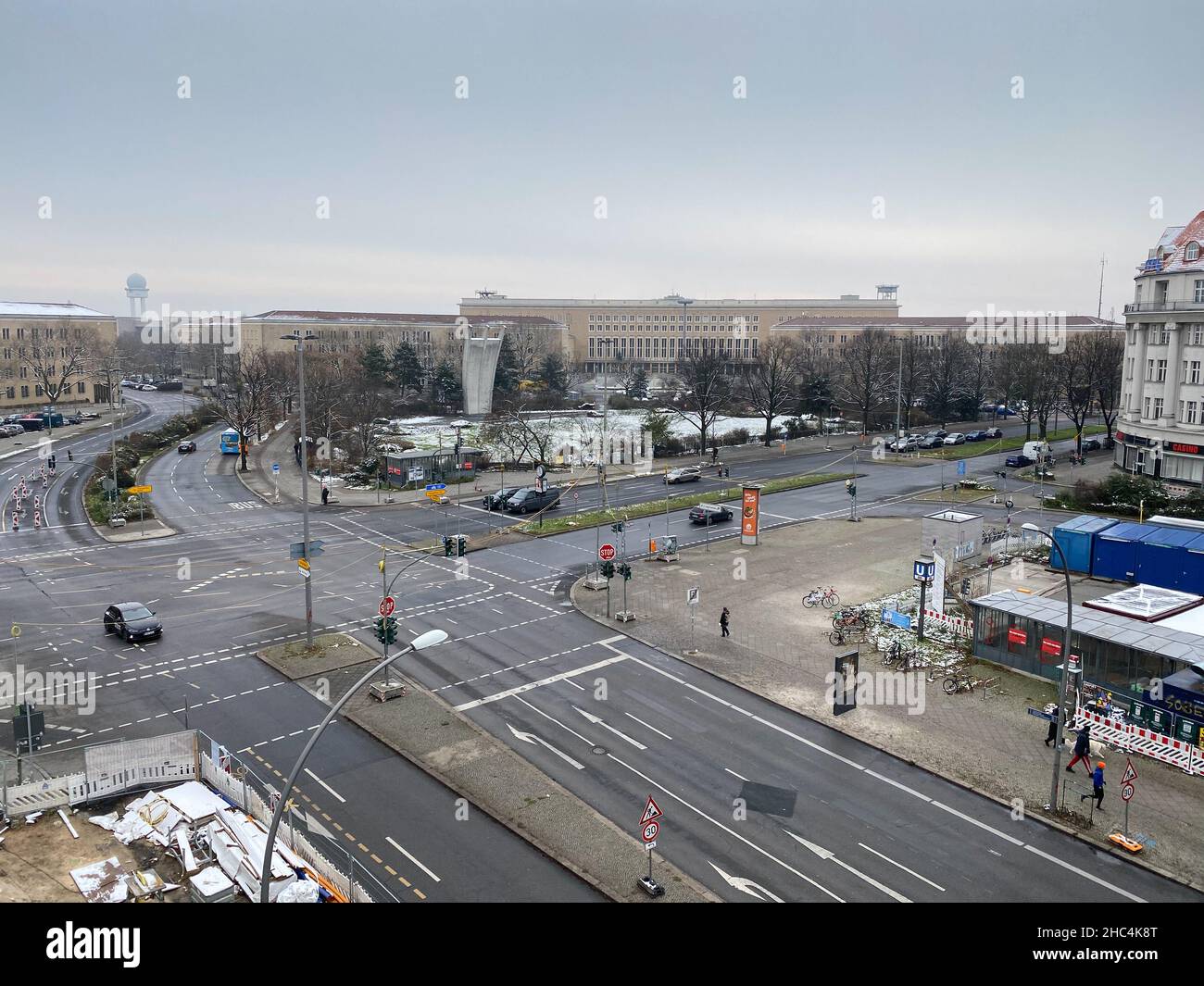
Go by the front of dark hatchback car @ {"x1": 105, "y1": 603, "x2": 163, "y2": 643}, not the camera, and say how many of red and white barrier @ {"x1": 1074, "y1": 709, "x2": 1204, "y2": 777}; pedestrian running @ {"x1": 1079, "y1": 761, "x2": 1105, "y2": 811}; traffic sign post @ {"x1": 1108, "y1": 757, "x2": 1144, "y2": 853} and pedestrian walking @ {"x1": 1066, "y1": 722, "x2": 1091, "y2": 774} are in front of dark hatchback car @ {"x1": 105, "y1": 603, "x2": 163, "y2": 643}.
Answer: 4

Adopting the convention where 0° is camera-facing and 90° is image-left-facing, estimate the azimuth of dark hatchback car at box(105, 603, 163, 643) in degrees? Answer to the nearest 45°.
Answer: approximately 315°

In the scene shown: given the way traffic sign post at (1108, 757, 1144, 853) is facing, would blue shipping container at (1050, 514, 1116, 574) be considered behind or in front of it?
behind

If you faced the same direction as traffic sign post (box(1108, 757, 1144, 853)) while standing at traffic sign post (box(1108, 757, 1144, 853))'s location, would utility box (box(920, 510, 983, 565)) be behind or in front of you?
behind

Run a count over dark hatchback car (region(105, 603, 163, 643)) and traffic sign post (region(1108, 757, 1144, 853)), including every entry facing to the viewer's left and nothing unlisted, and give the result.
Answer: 0

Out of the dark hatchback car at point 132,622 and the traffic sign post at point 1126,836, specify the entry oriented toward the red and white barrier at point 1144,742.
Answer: the dark hatchback car

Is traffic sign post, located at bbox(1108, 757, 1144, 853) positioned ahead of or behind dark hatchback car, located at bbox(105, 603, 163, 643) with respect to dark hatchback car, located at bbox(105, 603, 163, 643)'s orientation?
ahead

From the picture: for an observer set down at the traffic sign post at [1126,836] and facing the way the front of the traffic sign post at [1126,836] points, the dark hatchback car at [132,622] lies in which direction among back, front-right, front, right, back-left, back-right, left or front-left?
back-right

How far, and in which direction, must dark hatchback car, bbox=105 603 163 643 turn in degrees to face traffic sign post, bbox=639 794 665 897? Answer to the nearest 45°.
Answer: approximately 45° to its right

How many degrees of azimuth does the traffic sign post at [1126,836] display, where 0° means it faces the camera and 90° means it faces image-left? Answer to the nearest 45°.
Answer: approximately 315°
